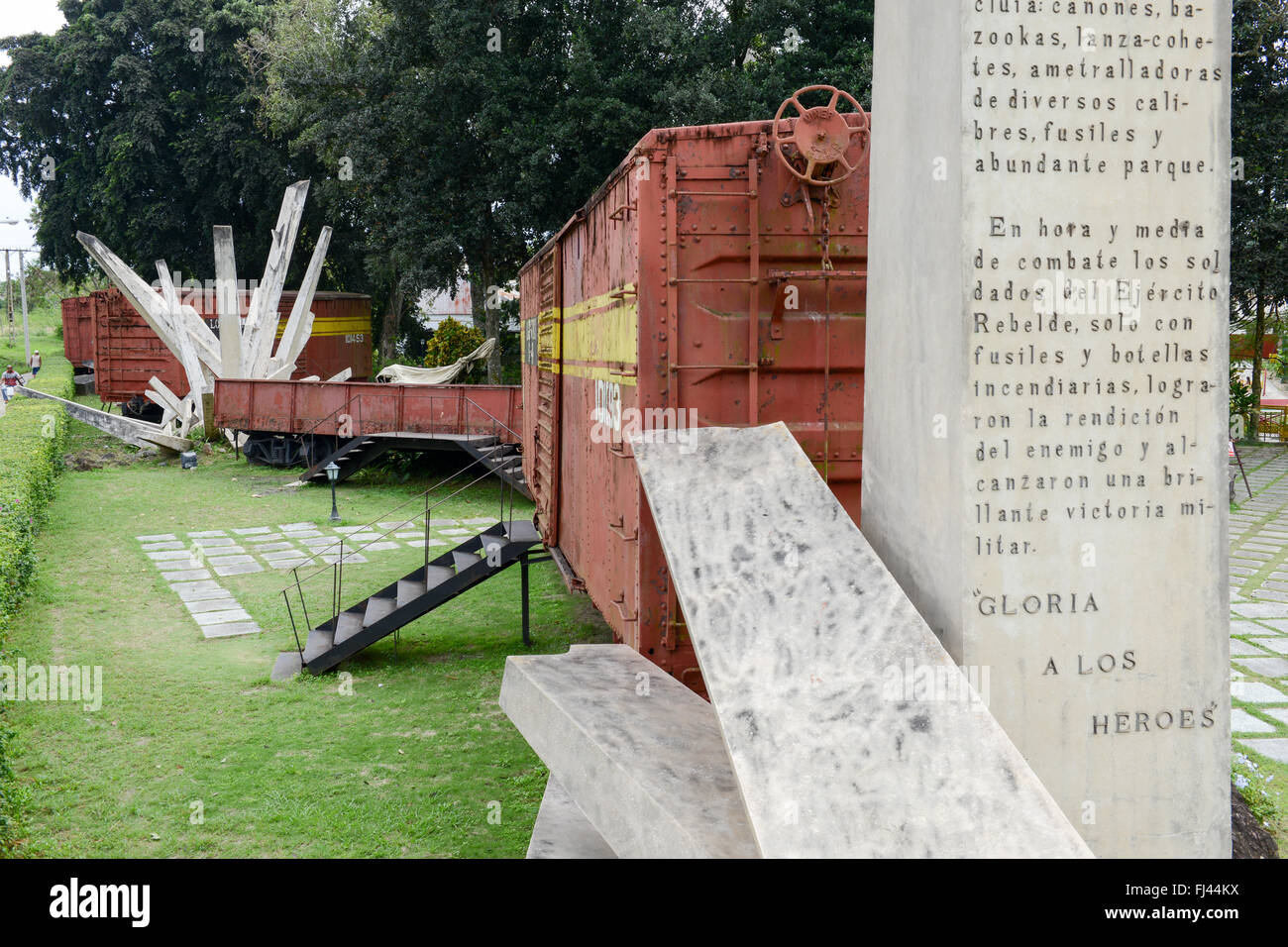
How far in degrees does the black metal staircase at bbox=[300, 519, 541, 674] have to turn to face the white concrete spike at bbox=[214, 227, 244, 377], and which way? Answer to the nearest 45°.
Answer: approximately 90° to its right

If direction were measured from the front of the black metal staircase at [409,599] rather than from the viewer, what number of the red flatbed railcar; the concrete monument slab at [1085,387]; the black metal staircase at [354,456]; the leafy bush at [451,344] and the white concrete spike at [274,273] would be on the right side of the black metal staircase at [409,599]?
4

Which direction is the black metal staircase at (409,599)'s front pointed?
to the viewer's left

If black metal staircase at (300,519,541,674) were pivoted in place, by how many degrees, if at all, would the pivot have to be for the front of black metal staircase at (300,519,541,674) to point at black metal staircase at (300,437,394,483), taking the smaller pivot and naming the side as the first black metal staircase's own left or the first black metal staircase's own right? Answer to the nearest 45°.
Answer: approximately 90° to the first black metal staircase's own right

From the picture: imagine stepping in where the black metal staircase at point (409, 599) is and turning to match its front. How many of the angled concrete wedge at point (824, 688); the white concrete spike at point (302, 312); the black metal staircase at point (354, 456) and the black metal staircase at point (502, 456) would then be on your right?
3

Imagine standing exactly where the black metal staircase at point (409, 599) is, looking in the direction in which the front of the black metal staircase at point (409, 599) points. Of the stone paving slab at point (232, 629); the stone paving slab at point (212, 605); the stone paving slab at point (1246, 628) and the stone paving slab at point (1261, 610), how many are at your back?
2

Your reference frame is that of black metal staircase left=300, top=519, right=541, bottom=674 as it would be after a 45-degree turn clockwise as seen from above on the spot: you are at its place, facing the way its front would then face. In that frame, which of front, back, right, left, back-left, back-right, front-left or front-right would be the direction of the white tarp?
front-right

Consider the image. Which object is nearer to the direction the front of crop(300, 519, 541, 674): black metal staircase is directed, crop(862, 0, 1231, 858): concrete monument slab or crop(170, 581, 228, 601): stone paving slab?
the stone paving slab

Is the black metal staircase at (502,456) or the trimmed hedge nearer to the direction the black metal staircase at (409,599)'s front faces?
the trimmed hedge

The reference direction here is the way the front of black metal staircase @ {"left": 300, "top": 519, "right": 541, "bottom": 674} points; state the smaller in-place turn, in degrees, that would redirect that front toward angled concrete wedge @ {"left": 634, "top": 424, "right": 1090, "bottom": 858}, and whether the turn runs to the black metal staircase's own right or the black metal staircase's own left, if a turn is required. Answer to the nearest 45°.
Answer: approximately 90° to the black metal staircase's own left

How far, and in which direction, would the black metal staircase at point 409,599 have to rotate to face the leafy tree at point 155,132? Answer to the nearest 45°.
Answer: approximately 90° to its right
